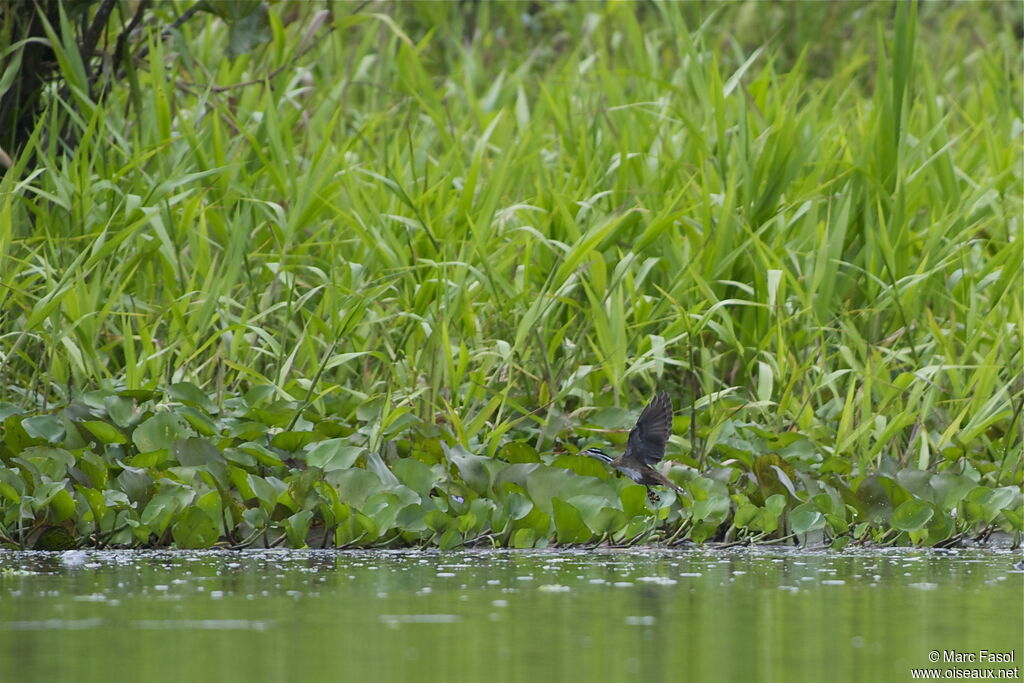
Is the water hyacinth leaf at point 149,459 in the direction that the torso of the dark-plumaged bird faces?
yes

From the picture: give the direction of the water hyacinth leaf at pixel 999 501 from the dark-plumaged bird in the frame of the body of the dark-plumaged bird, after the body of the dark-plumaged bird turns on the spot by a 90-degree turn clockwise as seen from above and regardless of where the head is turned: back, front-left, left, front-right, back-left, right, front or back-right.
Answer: right

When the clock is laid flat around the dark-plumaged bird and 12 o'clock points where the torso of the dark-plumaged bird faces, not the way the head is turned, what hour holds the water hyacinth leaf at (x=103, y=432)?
The water hyacinth leaf is roughly at 12 o'clock from the dark-plumaged bird.

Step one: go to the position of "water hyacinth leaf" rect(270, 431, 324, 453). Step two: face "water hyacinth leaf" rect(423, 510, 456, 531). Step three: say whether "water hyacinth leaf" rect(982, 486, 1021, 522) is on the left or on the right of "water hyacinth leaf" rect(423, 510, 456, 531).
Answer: left

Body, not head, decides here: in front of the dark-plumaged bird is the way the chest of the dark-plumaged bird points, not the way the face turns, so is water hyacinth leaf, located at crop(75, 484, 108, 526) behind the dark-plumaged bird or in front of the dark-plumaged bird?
in front

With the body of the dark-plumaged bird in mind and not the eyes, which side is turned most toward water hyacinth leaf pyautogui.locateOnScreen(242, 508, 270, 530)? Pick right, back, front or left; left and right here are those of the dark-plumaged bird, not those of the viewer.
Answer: front

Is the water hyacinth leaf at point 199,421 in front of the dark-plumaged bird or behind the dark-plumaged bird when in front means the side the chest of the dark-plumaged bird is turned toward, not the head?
in front

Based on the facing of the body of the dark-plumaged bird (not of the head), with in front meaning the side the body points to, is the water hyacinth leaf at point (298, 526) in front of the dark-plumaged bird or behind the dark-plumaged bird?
in front

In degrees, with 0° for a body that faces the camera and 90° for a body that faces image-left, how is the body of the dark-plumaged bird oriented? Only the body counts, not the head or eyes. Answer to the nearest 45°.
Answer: approximately 90°

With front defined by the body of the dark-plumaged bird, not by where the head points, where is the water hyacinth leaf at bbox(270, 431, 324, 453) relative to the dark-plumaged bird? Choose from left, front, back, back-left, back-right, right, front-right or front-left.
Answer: front

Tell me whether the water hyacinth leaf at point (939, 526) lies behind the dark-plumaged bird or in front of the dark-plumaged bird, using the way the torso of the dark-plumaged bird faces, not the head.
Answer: behind

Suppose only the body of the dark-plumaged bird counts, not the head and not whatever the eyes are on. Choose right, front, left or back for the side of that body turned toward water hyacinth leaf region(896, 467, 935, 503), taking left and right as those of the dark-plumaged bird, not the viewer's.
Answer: back

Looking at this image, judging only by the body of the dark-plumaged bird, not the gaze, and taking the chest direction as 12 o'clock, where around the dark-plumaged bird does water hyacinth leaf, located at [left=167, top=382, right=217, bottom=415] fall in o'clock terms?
The water hyacinth leaf is roughly at 12 o'clock from the dark-plumaged bird.
